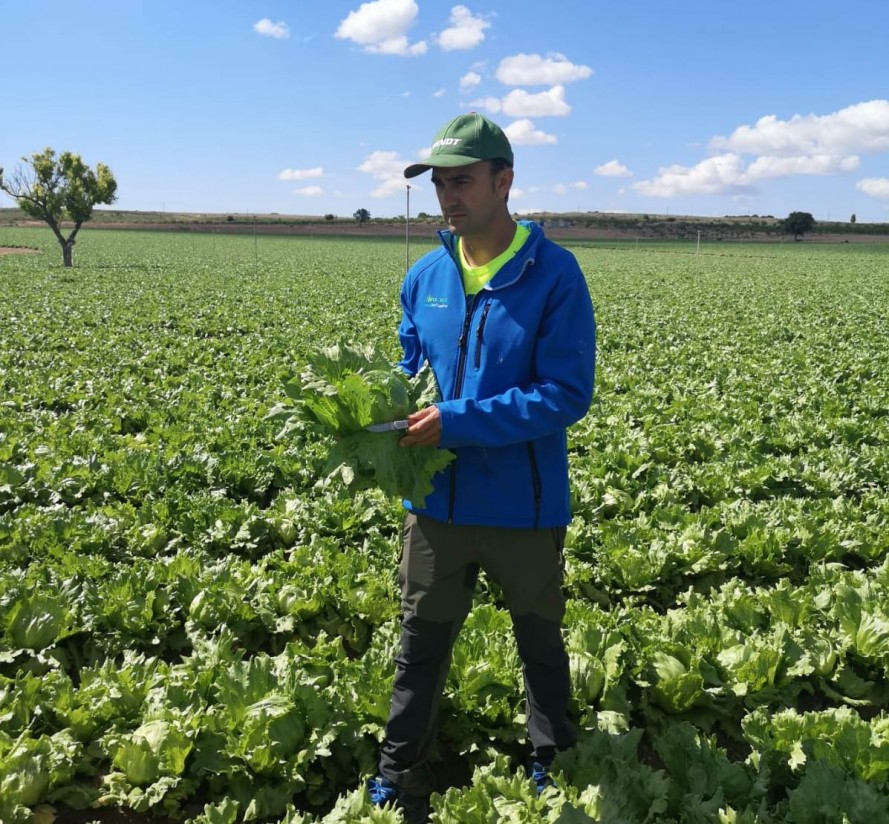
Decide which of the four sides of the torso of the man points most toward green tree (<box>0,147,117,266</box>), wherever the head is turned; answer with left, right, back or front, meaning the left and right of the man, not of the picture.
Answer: right

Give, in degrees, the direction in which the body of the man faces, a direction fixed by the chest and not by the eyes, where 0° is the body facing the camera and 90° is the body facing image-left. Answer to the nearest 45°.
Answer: approximately 45°
